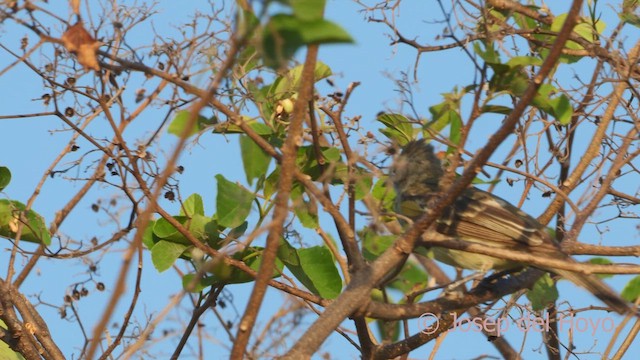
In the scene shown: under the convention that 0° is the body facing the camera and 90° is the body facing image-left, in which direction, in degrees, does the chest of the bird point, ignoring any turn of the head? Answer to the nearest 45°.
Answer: approximately 90°

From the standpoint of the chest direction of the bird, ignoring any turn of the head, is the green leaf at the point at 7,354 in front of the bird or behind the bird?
in front
